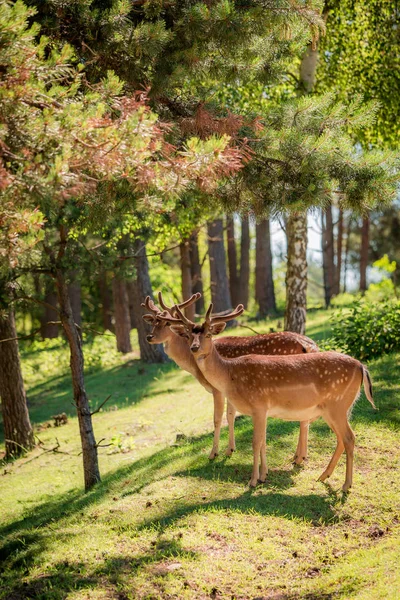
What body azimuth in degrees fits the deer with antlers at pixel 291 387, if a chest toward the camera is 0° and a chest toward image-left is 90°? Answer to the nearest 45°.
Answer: approximately 90°

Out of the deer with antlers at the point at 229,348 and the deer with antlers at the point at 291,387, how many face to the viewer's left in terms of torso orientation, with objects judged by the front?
2

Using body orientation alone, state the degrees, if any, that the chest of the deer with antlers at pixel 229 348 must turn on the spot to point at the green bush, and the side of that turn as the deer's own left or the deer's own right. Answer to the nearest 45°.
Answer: approximately 135° to the deer's own right

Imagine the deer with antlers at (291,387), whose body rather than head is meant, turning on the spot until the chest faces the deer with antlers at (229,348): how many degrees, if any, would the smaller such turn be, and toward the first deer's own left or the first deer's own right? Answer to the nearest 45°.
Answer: approximately 45° to the first deer's own right

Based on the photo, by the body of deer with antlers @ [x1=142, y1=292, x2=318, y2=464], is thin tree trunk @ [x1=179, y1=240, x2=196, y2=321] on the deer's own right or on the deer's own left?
on the deer's own right

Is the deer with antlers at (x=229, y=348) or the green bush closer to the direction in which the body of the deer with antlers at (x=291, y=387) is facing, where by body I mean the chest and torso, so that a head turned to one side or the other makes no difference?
the deer with antlers

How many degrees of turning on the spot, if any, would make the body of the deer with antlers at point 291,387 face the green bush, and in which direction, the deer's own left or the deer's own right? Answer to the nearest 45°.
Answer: approximately 90° to the deer's own right

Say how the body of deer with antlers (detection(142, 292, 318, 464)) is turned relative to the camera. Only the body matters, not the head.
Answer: to the viewer's left
